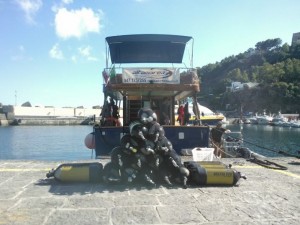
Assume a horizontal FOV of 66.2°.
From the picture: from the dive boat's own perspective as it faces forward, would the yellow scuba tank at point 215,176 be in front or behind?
behind

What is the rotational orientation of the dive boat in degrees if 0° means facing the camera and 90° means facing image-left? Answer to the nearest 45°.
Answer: approximately 180°

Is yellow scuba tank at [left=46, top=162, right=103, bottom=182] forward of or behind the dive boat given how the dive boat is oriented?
behind
